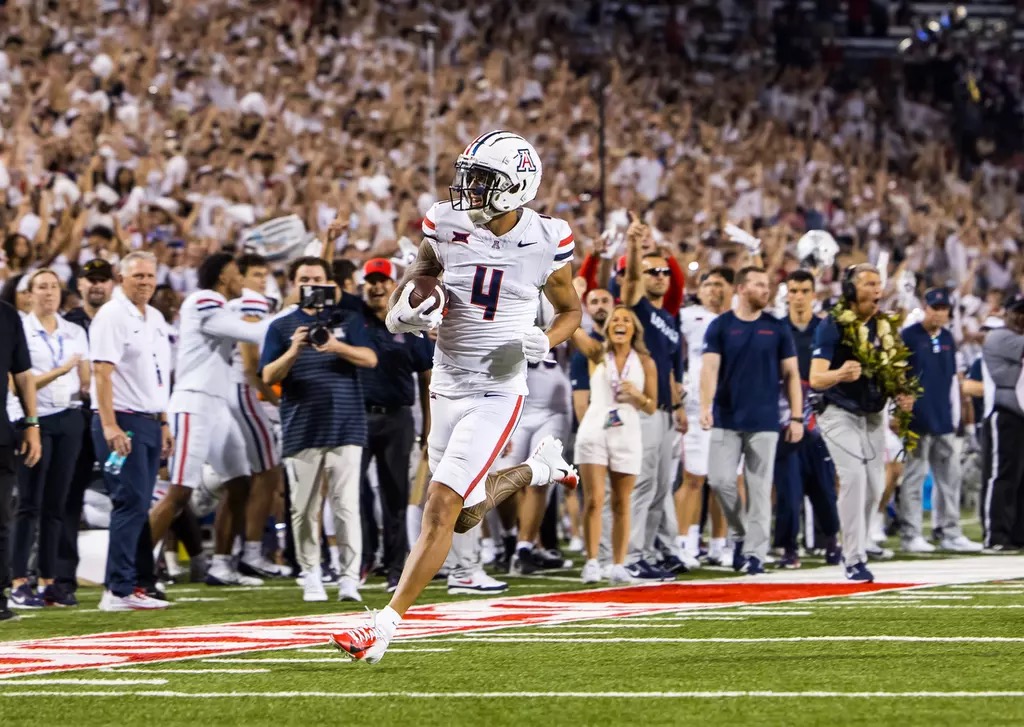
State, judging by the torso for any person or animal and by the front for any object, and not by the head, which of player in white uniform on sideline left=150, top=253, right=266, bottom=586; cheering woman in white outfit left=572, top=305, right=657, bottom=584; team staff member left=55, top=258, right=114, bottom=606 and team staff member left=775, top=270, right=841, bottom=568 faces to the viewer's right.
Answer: the player in white uniform on sideline

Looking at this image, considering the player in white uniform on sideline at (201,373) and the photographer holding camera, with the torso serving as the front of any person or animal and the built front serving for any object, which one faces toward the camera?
the photographer holding camera

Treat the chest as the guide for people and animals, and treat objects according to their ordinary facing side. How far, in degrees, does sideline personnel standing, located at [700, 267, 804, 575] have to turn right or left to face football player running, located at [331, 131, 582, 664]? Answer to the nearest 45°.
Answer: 0° — it already faces them

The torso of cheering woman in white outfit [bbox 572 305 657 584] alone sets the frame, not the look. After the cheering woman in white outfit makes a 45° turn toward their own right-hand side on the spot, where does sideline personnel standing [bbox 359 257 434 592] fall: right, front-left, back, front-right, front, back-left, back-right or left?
front-right

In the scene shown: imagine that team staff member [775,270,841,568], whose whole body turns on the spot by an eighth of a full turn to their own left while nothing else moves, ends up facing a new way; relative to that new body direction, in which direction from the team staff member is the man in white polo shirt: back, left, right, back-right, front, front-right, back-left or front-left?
right

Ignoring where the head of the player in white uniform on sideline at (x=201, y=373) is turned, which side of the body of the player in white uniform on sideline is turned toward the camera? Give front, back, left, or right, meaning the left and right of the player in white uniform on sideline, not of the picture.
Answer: right

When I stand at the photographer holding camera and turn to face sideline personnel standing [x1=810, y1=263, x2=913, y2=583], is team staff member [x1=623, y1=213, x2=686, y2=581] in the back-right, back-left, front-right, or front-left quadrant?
front-left

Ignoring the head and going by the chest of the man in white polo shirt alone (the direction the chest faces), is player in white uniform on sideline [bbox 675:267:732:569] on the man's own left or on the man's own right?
on the man's own left

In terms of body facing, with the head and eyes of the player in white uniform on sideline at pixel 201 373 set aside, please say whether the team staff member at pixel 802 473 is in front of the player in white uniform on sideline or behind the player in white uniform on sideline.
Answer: in front

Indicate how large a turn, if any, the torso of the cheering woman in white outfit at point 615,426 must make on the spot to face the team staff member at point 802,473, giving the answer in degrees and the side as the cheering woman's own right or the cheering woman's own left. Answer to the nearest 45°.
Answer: approximately 135° to the cheering woman's own left

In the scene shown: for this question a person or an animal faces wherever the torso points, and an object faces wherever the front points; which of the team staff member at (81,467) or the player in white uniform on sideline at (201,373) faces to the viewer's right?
the player in white uniform on sideline

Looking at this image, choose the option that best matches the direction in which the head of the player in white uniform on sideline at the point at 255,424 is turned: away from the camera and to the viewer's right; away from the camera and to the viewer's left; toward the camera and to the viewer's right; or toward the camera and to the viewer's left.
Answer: toward the camera and to the viewer's right

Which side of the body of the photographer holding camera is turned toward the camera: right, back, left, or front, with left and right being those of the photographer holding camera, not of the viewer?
front

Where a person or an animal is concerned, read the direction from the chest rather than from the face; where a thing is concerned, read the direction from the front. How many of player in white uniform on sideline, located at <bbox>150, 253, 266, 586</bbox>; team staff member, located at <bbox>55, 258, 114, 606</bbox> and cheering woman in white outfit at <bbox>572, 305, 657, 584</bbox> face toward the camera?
2

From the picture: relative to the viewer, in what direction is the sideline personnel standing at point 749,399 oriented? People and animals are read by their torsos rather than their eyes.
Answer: toward the camera

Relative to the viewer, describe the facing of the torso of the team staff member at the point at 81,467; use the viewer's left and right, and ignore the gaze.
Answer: facing the viewer

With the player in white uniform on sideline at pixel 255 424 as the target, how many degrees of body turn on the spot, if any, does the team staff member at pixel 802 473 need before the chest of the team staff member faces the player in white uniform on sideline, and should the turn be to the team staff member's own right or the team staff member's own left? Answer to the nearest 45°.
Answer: approximately 45° to the team staff member's own right

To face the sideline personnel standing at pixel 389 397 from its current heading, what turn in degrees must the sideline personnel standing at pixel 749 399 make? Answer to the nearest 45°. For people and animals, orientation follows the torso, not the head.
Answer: approximately 90° to its right
